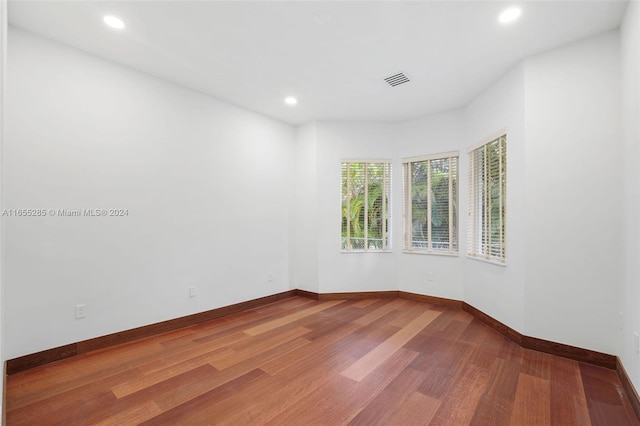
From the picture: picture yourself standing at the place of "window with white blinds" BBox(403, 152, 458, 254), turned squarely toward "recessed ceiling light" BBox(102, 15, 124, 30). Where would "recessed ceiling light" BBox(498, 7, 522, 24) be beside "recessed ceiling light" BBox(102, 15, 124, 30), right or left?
left

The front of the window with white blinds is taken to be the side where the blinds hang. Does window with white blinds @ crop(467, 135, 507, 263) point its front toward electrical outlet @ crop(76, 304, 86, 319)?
yes

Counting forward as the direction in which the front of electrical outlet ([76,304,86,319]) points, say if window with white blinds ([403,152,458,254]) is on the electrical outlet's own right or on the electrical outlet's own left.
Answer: on the electrical outlet's own left

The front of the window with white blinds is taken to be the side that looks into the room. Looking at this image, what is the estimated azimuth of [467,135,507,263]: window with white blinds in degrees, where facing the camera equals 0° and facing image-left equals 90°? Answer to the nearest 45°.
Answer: approximately 45°

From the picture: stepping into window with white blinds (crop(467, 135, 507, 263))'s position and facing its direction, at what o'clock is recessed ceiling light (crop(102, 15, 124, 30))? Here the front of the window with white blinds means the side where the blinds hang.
The recessed ceiling light is roughly at 12 o'clock from the window with white blinds.

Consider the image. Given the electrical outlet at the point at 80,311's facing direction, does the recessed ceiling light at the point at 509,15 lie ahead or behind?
ahead
